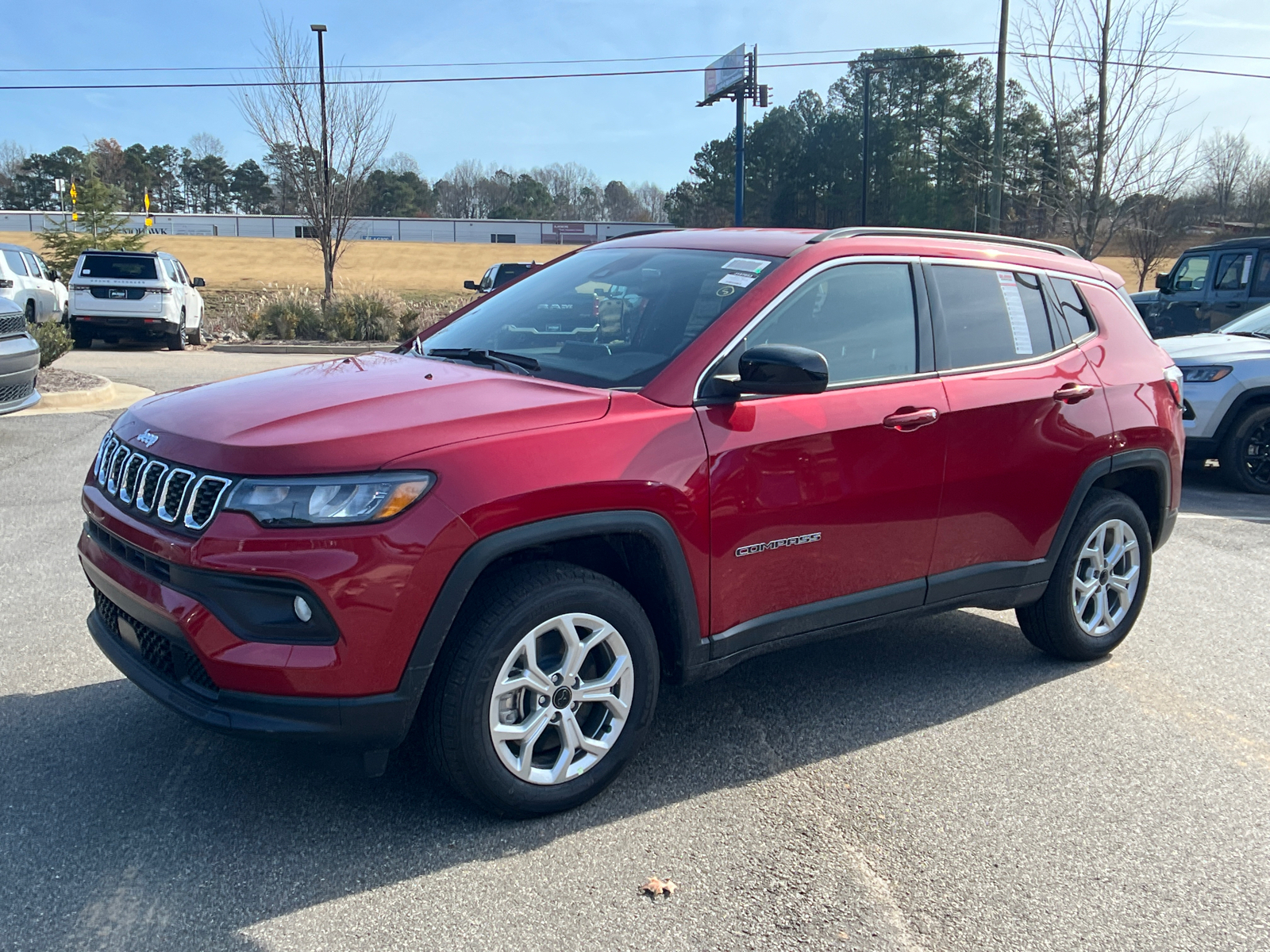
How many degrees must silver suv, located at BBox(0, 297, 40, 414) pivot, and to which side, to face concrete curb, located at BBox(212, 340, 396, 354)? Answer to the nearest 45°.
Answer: approximately 135° to its left

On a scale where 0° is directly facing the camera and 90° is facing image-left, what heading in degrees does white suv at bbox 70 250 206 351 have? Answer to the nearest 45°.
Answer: approximately 180°

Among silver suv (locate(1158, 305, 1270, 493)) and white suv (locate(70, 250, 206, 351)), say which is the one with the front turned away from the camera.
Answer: the white suv

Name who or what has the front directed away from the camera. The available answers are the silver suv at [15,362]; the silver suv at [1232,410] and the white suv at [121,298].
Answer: the white suv

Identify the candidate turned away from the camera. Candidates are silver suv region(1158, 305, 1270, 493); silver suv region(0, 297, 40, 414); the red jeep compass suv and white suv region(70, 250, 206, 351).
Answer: the white suv

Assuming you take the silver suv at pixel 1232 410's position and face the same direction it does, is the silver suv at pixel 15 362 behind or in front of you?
in front

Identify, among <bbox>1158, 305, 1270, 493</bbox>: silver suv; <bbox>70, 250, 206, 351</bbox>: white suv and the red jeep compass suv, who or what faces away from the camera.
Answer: the white suv

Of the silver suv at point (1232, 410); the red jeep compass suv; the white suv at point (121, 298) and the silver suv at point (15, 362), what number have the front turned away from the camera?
1

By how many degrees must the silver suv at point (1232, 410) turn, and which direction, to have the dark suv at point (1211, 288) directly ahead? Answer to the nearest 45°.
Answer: approximately 135° to its right

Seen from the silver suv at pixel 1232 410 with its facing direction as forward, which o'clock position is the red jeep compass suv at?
The red jeep compass suv is roughly at 11 o'clock from the silver suv.

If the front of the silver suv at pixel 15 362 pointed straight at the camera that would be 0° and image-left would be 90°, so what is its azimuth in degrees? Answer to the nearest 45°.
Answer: approximately 315°

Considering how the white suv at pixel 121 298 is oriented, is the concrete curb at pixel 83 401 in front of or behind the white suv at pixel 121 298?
behind

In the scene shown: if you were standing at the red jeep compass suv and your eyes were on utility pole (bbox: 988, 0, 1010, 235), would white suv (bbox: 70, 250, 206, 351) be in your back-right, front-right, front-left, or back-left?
front-left
